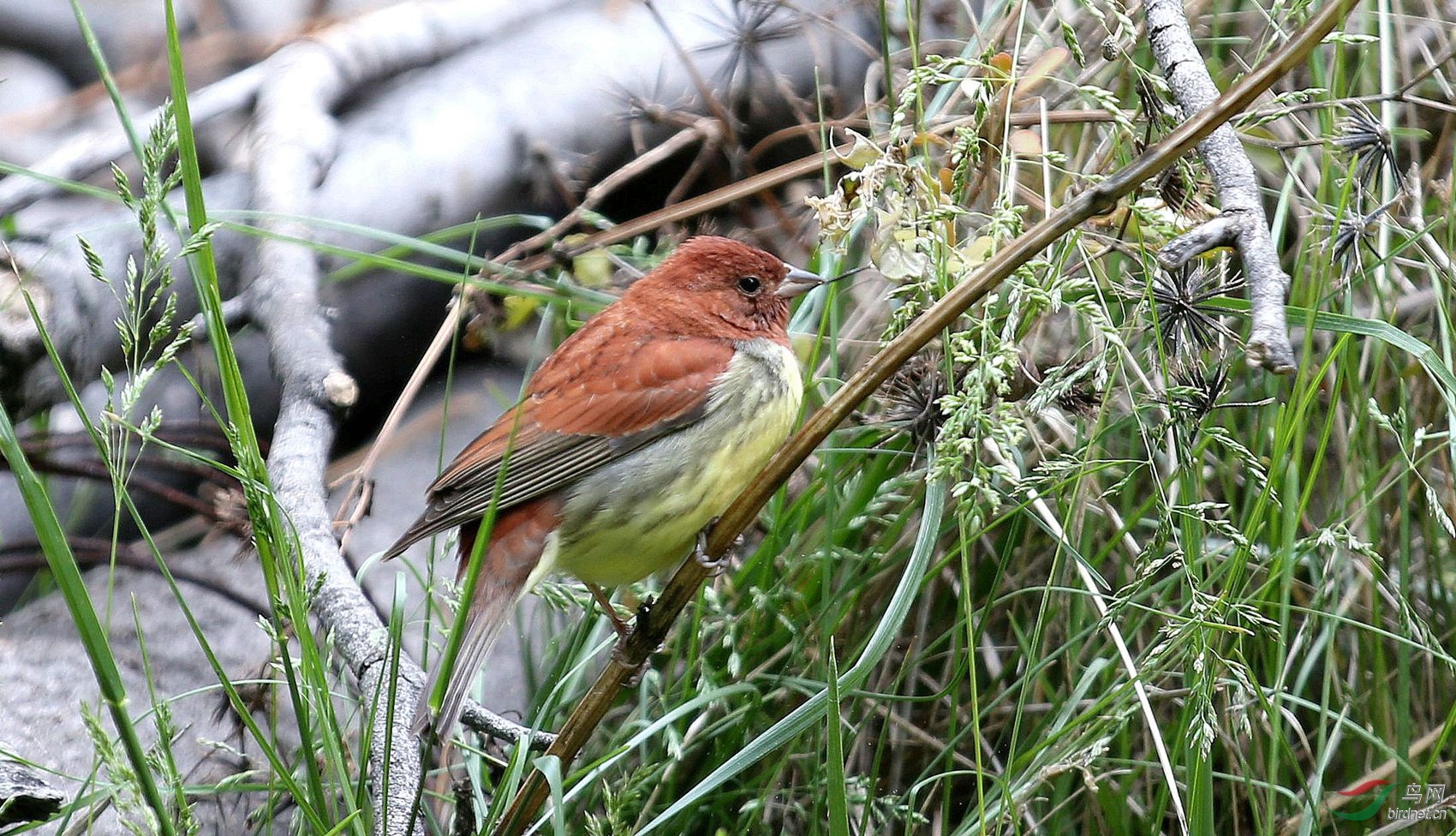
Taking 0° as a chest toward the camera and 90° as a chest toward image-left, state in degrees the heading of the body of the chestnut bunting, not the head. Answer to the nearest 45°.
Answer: approximately 270°

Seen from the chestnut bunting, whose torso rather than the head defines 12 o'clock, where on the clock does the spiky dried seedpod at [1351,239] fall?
The spiky dried seedpod is roughly at 11 o'clock from the chestnut bunting.

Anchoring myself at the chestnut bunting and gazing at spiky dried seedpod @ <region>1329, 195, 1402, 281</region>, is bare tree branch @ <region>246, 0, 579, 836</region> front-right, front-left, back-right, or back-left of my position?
back-left

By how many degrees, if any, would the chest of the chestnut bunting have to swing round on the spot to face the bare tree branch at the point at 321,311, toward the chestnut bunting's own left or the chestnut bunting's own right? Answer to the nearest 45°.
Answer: approximately 135° to the chestnut bunting's own left

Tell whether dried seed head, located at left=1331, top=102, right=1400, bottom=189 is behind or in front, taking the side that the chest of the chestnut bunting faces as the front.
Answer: in front
